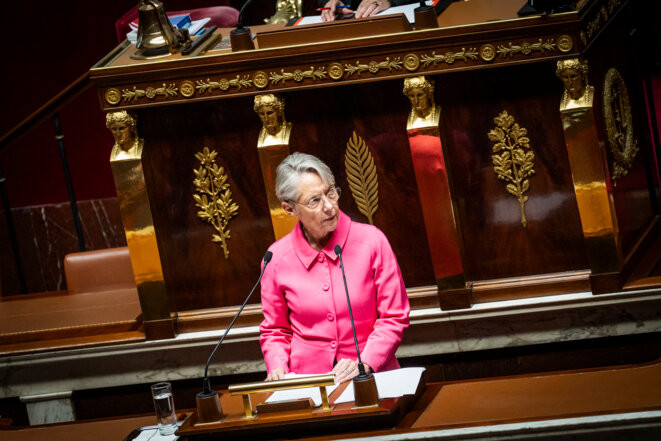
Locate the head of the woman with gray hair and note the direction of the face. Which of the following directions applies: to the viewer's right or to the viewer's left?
to the viewer's right

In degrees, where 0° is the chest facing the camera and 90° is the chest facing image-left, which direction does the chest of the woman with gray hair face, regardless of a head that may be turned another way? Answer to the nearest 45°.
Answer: approximately 0°

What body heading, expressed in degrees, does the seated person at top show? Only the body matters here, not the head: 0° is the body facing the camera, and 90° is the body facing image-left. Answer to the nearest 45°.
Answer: approximately 0°

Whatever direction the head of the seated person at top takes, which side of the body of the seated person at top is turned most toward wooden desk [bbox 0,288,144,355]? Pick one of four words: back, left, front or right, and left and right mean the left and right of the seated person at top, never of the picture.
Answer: right
